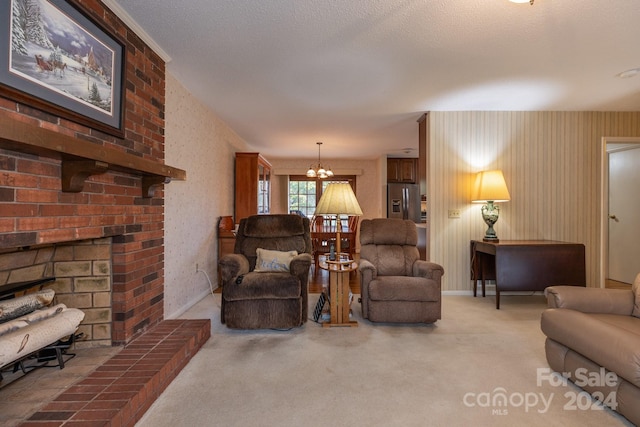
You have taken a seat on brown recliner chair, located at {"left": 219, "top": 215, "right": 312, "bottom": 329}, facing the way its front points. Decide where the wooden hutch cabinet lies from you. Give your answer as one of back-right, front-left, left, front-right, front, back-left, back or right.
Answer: back

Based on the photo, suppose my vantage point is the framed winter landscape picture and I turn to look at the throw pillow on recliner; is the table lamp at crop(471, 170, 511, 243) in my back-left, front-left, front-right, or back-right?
front-right

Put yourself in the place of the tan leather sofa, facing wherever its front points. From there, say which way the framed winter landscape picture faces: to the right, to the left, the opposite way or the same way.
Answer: the opposite way

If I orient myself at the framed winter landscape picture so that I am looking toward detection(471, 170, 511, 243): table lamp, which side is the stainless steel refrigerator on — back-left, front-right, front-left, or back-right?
front-left

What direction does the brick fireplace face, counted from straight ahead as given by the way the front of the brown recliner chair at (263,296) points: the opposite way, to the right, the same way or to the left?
to the left

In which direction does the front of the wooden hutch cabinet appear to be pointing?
to the viewer's right

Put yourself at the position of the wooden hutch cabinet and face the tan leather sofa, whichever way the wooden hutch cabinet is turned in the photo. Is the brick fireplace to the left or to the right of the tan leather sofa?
right

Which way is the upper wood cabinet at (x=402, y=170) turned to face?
toward the camera

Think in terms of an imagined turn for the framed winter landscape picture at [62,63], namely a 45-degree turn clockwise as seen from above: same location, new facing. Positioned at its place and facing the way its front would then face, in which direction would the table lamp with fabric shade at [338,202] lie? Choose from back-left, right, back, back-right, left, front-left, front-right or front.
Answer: left

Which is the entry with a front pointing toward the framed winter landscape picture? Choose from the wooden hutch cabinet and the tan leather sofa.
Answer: the tan leather sofa

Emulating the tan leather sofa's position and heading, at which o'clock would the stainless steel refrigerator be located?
The stainless steel refrigerator is roughly at 3 o'clock from the tan leather sofa.

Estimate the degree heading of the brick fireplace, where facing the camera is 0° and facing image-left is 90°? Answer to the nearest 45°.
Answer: approximately 315°

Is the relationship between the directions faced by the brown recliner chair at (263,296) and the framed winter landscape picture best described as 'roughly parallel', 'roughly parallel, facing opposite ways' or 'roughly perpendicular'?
roughly perpendicular

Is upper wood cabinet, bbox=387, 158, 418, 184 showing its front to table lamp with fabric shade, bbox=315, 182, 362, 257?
yes

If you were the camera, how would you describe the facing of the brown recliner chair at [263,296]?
facing the viewer

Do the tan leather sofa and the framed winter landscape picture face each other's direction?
yes

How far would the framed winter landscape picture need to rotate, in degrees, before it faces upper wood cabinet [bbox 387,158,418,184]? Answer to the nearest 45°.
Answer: approximately 45° to its left

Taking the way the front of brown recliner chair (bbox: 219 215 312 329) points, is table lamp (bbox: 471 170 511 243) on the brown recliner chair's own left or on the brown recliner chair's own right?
on the brown recliner chair's own left
